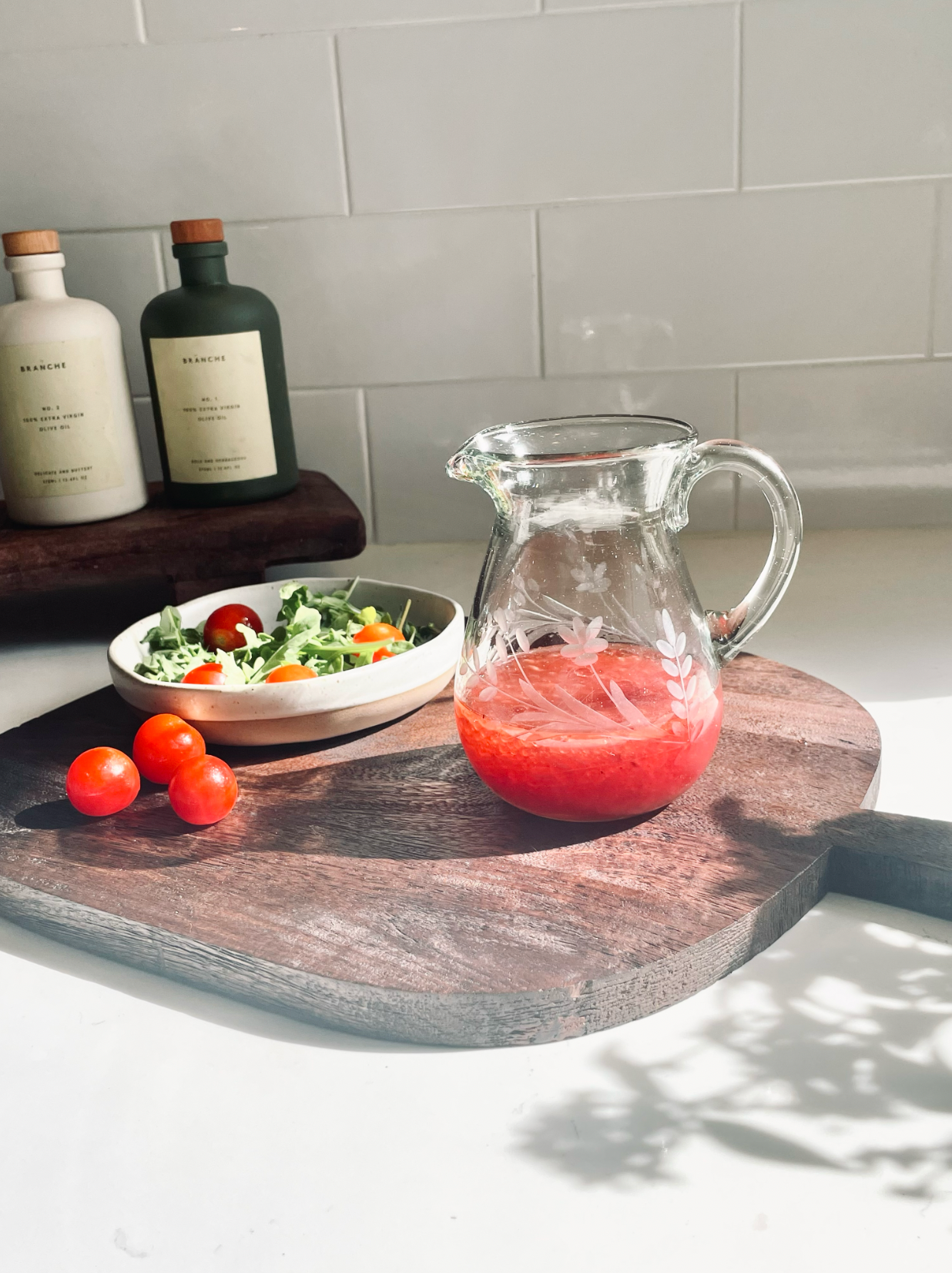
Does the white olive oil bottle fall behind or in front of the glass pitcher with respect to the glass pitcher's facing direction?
in front

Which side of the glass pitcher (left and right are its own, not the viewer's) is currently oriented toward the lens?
left
